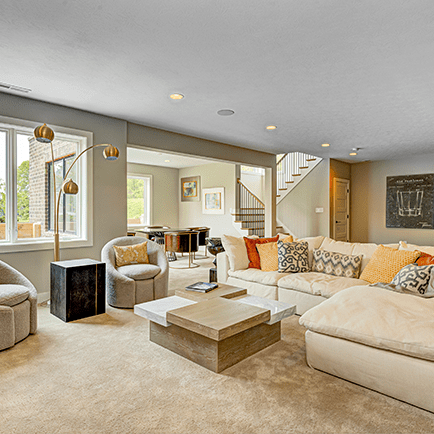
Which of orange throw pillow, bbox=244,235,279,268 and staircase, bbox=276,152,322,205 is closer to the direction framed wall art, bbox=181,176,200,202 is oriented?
the orange throw pillow

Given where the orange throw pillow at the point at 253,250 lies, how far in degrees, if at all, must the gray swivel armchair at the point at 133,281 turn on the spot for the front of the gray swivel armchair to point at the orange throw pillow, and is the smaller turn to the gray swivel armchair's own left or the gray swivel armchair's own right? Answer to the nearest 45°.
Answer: approximately 45° to the gray swivel armchair's own left

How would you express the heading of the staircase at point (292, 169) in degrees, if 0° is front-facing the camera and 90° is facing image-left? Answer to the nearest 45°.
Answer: approximately 90°

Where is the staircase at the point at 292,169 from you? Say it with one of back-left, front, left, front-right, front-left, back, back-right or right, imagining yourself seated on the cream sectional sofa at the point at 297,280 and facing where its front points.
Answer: back-right

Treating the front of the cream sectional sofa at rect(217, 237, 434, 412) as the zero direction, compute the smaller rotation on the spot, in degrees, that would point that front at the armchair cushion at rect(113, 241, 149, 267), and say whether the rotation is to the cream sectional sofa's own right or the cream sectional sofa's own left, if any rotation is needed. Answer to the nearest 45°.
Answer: approximately 90° to the cream sectional sofa's own right

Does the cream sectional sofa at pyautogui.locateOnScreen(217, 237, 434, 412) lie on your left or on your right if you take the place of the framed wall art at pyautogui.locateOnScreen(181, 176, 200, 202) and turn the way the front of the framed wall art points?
on your left

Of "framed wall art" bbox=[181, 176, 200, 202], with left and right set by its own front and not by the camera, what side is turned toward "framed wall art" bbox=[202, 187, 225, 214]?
left

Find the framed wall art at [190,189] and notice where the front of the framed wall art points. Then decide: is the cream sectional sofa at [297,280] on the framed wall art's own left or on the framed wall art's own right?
on the framed wall art's own left

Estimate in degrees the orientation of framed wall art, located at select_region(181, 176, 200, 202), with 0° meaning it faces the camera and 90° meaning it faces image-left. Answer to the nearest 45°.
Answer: approximately 45°
